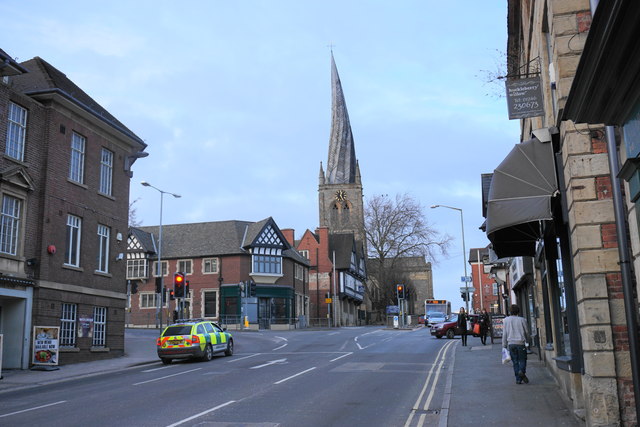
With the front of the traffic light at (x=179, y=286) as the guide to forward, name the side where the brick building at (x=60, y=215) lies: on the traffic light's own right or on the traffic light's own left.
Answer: on the traffic light's own right

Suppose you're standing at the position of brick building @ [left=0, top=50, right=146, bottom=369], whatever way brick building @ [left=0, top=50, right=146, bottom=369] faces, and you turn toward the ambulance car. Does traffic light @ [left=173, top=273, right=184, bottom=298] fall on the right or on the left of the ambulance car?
left

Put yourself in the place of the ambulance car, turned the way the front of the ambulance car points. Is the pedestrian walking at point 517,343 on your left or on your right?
on your right

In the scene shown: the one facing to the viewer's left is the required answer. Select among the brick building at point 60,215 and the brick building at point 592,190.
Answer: the brick building at point 592,190

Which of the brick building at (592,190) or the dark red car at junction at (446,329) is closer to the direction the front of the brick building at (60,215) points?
the brick building

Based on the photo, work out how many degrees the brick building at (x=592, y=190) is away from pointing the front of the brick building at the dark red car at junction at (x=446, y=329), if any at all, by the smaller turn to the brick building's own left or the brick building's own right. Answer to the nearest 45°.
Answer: approximately 90° to the brick building's own right

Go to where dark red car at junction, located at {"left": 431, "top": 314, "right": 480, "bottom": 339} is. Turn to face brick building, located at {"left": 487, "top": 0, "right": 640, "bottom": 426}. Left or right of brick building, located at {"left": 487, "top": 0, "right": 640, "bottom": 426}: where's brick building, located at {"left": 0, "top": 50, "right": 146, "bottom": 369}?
right

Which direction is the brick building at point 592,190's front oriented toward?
to the viewer's left
